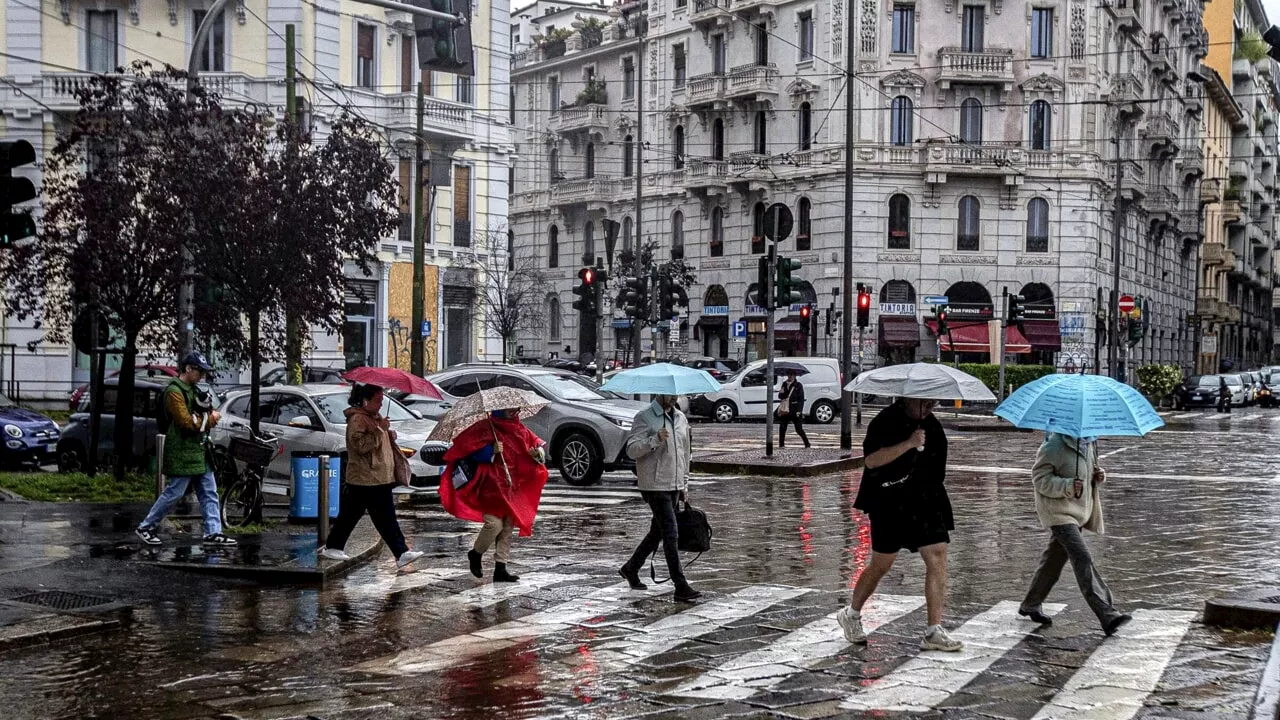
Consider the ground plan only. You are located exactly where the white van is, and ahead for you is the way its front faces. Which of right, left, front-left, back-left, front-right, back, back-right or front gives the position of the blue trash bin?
left

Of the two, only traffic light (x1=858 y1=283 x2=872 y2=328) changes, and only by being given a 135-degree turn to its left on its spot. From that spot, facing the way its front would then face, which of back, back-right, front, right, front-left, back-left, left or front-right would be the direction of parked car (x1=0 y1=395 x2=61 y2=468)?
back

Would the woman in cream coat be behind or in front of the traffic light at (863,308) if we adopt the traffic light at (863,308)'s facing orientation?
in front

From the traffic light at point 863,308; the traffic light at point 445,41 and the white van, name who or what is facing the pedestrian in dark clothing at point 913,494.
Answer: the traffic light at point 863,308

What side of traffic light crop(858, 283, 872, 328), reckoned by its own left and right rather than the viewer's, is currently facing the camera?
front

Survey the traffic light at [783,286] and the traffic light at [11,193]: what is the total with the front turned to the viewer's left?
0

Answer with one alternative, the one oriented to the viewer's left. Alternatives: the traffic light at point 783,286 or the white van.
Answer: the white van

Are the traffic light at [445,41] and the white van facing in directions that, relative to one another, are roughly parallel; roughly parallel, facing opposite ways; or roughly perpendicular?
roughly perpendicular

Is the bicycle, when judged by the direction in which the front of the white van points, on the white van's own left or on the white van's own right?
on the white van's own left

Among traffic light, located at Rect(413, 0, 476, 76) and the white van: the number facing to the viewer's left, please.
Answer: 1
